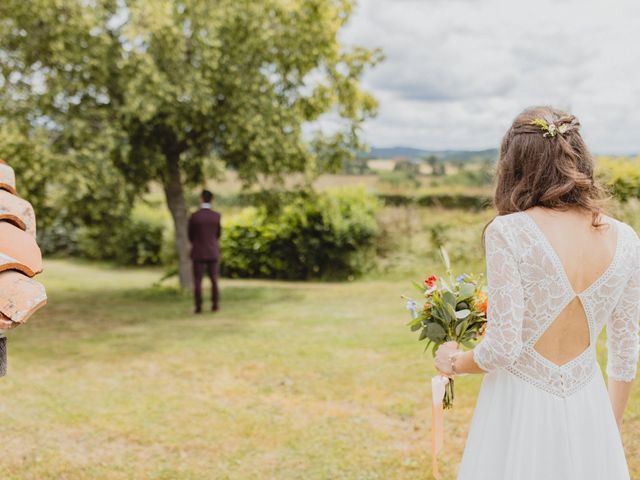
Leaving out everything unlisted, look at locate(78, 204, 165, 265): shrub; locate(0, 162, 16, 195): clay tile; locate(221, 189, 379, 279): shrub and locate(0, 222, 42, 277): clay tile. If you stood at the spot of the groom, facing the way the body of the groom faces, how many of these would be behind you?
2

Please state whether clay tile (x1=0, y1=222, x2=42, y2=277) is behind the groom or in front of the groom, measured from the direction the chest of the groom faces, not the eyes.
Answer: behind

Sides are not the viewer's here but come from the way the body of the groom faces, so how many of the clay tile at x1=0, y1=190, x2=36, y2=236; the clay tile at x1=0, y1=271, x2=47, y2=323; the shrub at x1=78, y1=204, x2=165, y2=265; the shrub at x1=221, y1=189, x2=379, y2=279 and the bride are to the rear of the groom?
3

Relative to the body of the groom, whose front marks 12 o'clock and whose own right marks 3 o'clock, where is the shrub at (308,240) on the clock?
The shrub is roughly at 1 o'clock from the groom.

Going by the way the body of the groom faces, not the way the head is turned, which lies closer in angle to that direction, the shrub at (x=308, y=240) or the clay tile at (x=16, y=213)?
the shrub

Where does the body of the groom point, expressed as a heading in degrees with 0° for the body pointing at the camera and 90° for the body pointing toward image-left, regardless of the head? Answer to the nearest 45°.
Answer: approximately 180°

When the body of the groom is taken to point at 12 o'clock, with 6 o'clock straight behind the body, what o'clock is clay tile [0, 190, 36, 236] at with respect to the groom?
The clay tile is roughly at 6 o'clock from the groom.

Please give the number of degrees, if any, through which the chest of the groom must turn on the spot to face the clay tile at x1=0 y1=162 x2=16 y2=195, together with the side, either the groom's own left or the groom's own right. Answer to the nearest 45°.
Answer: approximately 180°

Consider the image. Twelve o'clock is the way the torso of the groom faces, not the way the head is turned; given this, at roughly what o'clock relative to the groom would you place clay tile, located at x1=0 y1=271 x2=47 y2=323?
The clay tile is roughly at 6 o'clock from the groom.

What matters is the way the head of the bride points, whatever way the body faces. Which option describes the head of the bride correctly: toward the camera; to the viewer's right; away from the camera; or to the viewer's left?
away from the camera

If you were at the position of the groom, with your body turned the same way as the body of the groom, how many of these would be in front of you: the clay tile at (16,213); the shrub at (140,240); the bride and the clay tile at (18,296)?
1

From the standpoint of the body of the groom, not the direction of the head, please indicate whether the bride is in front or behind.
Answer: behind
